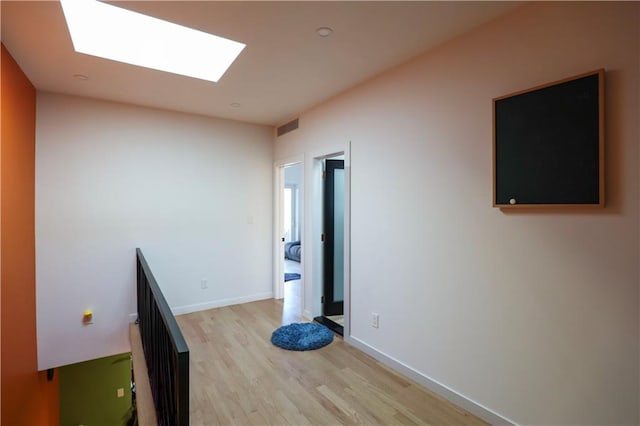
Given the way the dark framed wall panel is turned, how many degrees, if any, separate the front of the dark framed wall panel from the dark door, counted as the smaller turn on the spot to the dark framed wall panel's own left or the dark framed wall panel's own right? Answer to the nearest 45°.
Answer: approximately 90° to the dark framed wall panel's own right

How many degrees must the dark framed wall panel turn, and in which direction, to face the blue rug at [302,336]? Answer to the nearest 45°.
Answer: approximately 45° to its right

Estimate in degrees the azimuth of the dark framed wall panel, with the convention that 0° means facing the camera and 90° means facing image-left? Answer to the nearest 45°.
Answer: approximately 45°
